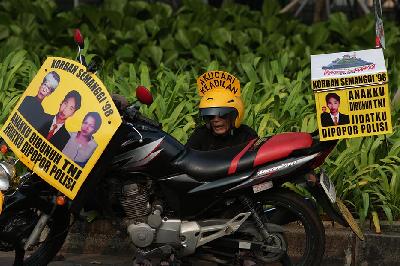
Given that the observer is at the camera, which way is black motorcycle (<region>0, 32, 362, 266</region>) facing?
facing to the left of the viewer

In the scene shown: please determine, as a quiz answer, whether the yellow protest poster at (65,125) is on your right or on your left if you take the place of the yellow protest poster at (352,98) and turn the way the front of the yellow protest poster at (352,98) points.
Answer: on your right

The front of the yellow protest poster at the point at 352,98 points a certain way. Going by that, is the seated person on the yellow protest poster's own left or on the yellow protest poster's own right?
on the yellow protest poster's own right

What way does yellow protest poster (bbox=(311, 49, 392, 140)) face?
toward the camera
